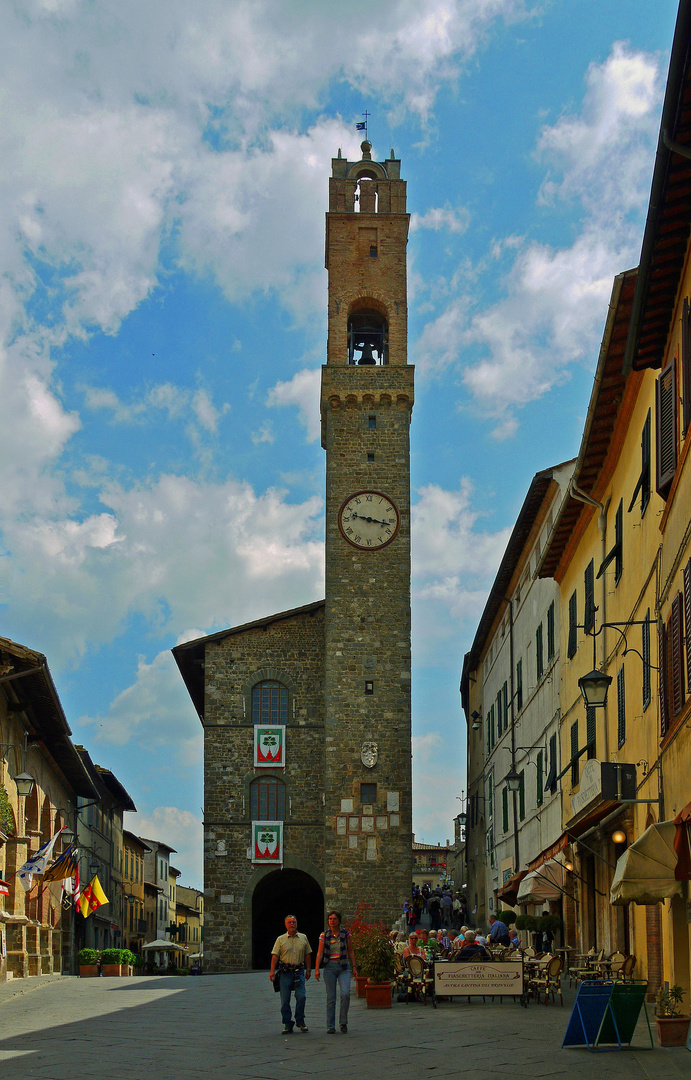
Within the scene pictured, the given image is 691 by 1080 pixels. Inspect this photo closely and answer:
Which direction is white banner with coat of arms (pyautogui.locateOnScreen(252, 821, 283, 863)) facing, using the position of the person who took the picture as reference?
facing the viewer

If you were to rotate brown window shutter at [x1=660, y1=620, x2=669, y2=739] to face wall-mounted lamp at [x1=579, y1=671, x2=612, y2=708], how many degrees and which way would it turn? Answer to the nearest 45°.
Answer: approximately 45° to its right

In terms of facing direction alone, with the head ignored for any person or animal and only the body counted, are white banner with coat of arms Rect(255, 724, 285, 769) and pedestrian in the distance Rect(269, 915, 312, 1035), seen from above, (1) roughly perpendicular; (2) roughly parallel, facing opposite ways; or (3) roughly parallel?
roughly parallel

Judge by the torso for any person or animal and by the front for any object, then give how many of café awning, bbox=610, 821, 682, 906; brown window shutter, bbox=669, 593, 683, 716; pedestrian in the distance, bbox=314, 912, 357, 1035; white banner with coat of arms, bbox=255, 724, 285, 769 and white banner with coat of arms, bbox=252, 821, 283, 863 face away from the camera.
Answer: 0

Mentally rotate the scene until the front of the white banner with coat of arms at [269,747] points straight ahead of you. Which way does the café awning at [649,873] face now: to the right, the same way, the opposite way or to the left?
to the right

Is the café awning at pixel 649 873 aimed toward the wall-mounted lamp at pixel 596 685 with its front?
no

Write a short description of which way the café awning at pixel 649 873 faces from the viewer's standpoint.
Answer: facing to the left of the viewer

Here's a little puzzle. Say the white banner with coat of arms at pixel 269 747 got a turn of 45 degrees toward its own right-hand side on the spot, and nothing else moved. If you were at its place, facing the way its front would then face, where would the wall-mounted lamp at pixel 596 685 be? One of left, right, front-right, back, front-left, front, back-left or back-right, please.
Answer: front-left

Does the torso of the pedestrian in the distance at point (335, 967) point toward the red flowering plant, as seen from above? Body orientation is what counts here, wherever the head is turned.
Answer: no

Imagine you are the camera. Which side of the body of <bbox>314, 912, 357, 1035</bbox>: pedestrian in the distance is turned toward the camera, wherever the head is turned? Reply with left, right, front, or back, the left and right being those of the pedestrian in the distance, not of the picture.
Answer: front

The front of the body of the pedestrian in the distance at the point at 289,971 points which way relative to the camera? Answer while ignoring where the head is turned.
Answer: toward the camera

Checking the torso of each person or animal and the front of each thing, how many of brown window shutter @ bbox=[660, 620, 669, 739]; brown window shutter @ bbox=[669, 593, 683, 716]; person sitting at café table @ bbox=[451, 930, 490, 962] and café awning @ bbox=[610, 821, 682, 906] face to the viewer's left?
3

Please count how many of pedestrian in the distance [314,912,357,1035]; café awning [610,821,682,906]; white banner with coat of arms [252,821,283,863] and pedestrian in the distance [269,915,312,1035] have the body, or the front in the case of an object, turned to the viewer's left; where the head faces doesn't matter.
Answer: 1

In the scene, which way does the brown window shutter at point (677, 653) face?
to the viewer's left

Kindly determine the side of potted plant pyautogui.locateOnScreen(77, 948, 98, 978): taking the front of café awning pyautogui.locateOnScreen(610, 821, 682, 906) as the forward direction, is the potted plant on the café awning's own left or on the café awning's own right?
on the café awning's own right

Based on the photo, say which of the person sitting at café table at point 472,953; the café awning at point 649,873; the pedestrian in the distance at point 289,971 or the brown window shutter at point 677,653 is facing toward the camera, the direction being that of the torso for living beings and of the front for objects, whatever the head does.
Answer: the pedestrian in the distance
